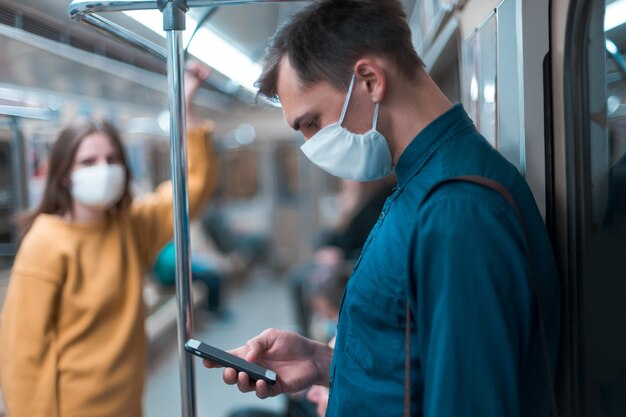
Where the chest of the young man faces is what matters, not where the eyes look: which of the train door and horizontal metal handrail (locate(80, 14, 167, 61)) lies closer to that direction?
the horizontal metal handrail

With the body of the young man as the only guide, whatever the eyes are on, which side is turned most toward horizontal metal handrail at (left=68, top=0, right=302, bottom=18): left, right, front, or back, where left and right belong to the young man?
front

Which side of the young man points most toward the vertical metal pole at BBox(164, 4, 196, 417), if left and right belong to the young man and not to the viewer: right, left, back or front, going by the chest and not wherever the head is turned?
front

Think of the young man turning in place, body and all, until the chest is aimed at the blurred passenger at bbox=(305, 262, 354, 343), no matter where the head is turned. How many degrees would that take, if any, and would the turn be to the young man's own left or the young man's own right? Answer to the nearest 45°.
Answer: approximately 90° to the young man's own right

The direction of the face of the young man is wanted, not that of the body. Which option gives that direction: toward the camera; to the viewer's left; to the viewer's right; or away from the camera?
to the viewer's left

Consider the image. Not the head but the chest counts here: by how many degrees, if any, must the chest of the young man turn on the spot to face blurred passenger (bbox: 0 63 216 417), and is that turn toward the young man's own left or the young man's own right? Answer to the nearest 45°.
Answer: approximately 45° to the young man's own right

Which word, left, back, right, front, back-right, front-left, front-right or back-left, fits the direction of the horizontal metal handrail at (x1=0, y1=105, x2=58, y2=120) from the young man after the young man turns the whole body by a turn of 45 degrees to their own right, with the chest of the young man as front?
front

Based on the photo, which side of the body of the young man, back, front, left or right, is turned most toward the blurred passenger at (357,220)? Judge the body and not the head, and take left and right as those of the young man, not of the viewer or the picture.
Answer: right

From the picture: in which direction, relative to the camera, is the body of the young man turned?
to the viewer's left
